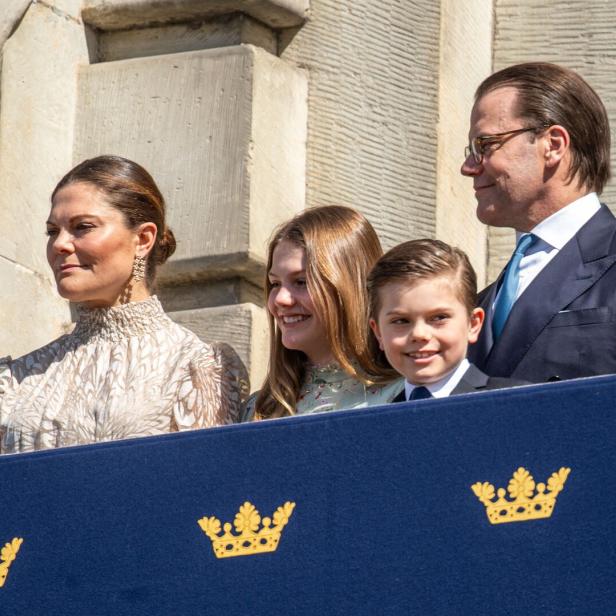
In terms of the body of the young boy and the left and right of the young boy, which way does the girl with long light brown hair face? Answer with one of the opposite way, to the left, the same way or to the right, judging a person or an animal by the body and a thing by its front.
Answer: the same way

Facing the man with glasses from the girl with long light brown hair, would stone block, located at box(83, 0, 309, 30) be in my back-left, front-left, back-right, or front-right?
back-left

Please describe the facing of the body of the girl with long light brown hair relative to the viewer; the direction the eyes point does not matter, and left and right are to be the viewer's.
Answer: facing the viewer and to the left of the viewer

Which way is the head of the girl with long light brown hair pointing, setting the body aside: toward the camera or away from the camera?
toward the camera

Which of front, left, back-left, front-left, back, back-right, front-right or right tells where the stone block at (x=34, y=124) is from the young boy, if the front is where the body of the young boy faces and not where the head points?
right

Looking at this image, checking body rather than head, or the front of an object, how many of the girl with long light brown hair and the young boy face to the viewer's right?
0

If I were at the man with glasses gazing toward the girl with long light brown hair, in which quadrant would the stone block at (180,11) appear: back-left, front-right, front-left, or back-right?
front-right

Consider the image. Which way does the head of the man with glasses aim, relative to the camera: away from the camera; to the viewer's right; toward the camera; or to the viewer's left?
to the viewer's left

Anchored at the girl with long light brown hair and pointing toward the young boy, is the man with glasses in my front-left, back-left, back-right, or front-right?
front-left

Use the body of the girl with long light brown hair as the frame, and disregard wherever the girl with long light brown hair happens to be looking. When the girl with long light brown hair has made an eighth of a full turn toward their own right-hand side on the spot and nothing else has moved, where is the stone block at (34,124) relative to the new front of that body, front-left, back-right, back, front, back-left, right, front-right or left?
front-right
